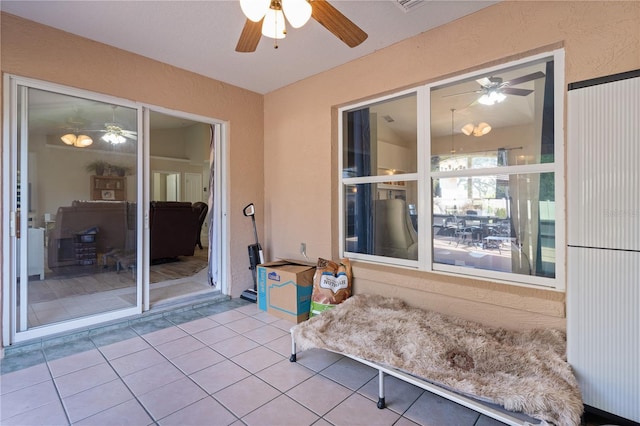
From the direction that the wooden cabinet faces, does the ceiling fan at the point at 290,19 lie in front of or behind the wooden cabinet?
in front

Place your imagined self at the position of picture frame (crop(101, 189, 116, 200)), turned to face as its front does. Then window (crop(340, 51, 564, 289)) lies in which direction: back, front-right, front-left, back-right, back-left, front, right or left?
front-left

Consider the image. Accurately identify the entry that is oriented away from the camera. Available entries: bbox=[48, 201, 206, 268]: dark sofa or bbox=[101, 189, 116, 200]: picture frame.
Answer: the dark sofa

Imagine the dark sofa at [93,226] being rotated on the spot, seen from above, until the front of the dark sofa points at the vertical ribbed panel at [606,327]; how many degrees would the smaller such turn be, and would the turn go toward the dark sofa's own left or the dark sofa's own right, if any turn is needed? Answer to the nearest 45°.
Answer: approximately 135° to the dark sofa's own right

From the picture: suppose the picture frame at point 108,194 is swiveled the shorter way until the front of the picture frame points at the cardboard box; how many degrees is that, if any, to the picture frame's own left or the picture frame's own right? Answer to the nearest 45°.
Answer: approximately 45° to the picture frame's own left

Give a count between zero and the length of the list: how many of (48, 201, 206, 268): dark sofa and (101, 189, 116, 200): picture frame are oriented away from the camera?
1

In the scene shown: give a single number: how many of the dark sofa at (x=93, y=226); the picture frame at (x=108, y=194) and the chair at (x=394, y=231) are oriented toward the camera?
1

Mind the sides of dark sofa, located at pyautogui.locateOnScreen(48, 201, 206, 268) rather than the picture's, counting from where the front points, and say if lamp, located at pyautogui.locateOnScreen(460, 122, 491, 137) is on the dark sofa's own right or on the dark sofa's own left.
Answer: on the dark sofa's own right

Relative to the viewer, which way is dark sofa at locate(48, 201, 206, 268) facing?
away from the camera
